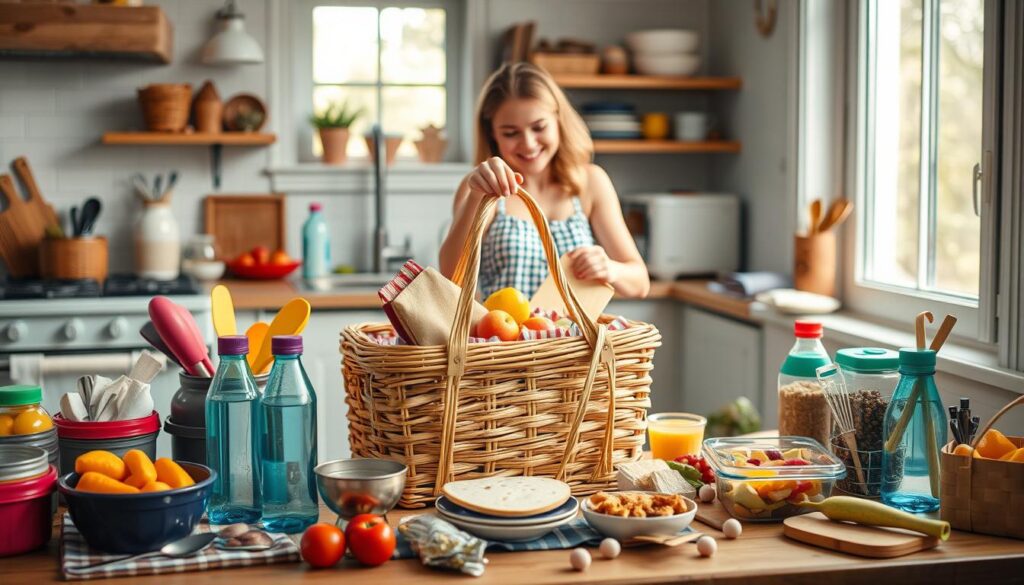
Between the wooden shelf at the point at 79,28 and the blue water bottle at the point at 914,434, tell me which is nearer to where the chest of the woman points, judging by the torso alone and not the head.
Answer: the blue water bottle

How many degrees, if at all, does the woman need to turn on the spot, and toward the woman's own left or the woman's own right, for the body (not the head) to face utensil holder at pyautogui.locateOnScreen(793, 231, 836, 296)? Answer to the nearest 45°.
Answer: approximately 135° to the woman's own left

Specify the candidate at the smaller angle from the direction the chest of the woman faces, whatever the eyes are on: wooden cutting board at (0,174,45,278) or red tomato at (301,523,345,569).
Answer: the red tomato

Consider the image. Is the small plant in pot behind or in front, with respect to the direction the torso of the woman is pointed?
behind

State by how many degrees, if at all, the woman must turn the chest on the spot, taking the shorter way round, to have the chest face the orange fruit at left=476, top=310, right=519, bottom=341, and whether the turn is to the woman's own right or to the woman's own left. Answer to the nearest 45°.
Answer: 0° — they already face it

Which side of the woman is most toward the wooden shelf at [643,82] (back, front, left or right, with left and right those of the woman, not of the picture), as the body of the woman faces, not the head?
back

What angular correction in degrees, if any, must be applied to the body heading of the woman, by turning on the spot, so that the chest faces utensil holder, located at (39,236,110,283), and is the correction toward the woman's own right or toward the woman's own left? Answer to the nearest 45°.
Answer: approximately 135° to the woman's own right

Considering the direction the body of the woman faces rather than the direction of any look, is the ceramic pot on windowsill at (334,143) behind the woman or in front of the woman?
behind

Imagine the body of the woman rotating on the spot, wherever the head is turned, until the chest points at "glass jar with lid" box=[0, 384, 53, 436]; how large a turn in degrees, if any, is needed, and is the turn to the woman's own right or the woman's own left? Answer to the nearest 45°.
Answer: approximately 45° to the woman's own right

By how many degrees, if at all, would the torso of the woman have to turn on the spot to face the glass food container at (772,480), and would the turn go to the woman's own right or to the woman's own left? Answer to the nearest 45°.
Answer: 0° — they already face it

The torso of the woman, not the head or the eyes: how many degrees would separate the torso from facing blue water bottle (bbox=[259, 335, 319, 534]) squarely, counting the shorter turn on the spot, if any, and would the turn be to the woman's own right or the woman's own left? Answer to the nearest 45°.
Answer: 0° — they already face it

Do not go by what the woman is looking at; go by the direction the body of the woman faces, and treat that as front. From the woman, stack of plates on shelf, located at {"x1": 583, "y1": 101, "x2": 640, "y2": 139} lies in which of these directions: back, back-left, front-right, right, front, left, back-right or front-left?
back
